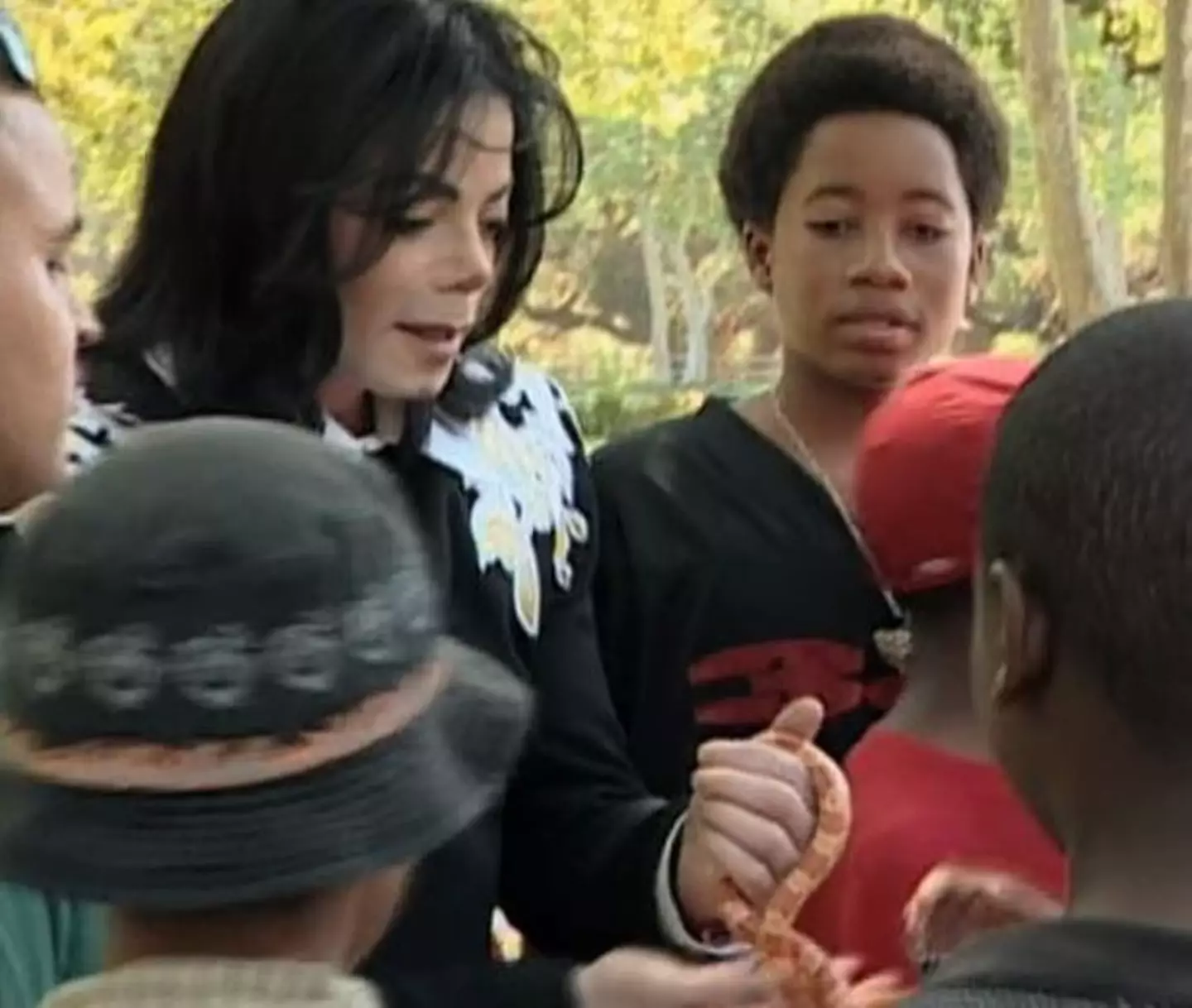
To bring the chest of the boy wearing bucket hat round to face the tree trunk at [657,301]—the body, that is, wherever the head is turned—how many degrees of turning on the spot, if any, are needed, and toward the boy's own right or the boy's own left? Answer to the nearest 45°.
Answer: approximately 45° to the boy's own left

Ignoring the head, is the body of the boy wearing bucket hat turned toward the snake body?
yes

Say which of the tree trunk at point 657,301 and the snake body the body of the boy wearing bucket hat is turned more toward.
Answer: the snake body

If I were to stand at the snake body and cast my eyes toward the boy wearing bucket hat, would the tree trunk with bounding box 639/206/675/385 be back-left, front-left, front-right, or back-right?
back-right

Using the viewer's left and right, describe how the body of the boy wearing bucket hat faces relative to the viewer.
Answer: facing away from the viewer and to the right of the viewer

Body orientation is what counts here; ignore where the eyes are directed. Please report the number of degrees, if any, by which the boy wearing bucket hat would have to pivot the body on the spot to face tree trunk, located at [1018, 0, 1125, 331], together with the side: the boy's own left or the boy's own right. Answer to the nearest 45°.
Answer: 0° — they already face it
